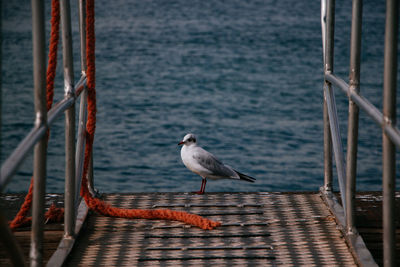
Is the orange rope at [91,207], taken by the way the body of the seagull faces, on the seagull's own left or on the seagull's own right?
on the seagull's own left

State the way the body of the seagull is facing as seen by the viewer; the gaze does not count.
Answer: to the viewer's left
